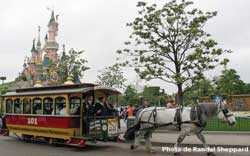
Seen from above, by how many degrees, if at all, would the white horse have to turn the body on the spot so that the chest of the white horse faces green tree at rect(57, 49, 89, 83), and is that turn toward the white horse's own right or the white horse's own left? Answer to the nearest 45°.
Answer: approximately 90° to the white horse's own left

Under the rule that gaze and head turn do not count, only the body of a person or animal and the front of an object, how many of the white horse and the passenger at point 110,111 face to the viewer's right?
2

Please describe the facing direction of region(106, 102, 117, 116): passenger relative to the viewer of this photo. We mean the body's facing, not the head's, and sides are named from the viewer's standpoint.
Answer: facing to the right of the viewer

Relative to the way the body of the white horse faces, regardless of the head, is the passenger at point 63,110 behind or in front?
behind

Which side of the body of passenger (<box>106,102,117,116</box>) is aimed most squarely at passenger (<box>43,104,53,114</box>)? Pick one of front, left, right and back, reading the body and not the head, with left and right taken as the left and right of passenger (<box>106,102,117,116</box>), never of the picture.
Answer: back

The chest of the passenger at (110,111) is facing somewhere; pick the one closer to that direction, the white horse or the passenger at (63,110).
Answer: the white horse

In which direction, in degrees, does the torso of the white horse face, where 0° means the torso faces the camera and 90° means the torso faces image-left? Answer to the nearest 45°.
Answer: approximately 270°

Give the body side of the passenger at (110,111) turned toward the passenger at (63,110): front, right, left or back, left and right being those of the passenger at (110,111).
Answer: back

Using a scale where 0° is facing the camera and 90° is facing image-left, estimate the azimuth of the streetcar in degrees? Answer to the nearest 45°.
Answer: approximately 315°
